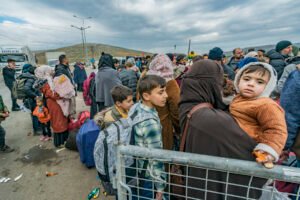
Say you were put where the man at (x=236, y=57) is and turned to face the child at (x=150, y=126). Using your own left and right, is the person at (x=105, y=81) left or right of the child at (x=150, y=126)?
right

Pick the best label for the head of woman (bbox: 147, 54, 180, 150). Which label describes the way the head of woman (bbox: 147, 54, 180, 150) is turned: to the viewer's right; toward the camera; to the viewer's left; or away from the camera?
away from the camera

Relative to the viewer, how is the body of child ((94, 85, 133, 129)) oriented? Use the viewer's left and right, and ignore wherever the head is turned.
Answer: facing to the right of the viewer
